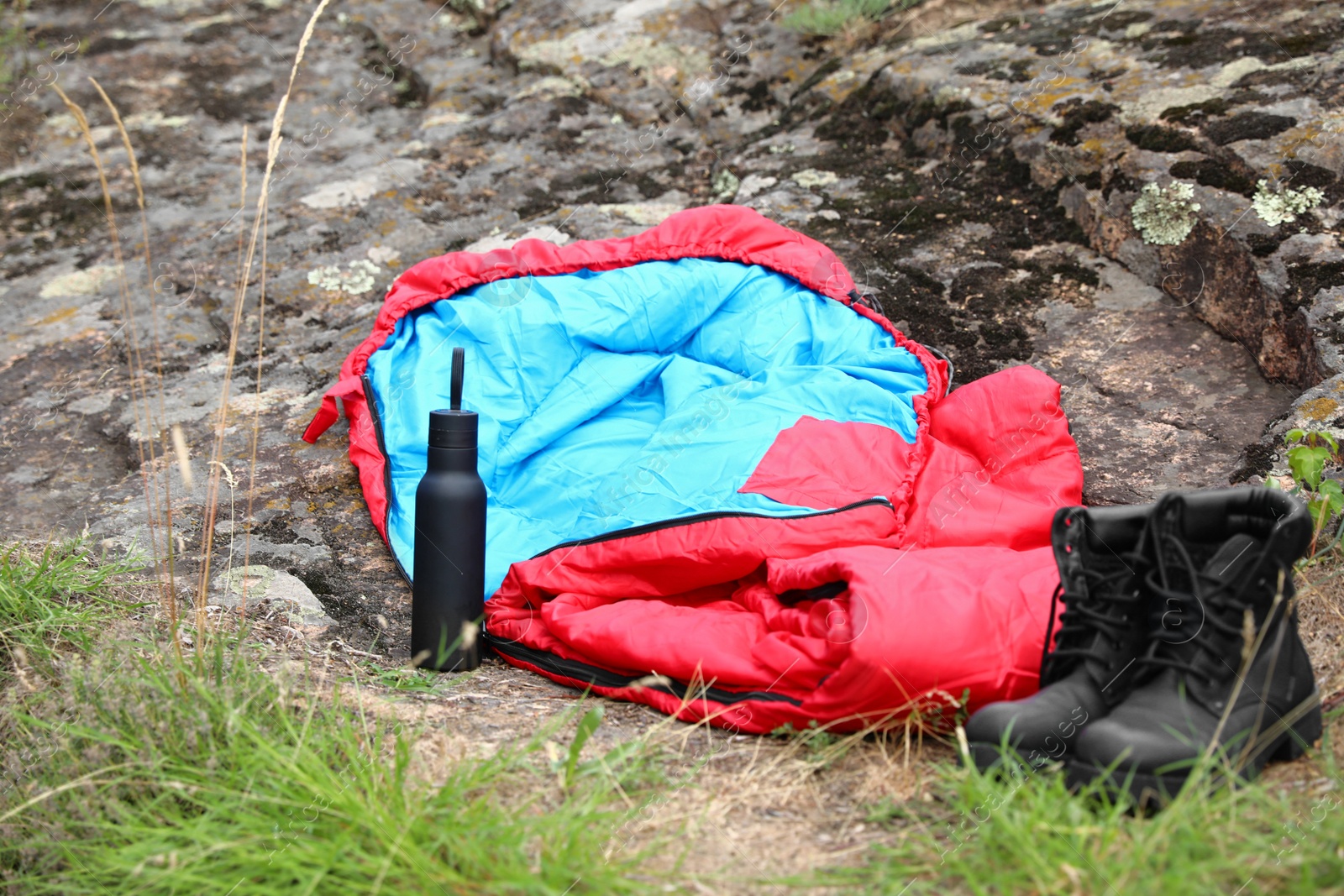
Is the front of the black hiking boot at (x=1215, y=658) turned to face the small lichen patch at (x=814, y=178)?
no

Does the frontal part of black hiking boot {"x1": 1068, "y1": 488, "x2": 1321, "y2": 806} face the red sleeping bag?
no

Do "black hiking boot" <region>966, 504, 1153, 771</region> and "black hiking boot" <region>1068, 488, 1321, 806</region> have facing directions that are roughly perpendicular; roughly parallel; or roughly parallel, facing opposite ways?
roughly parallel

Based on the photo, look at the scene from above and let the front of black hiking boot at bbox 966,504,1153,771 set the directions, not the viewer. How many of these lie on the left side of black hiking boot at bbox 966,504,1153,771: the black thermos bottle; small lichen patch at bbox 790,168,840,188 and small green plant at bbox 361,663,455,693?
0

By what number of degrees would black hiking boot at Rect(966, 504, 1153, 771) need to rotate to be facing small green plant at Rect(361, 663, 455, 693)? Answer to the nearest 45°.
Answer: approximately 45° to its right

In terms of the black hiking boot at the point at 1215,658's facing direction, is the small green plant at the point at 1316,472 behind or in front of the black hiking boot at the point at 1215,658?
behind

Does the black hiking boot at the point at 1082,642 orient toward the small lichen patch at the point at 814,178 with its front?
no

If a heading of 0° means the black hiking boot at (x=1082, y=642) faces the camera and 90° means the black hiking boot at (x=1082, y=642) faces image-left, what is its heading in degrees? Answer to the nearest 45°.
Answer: approximately 45°
